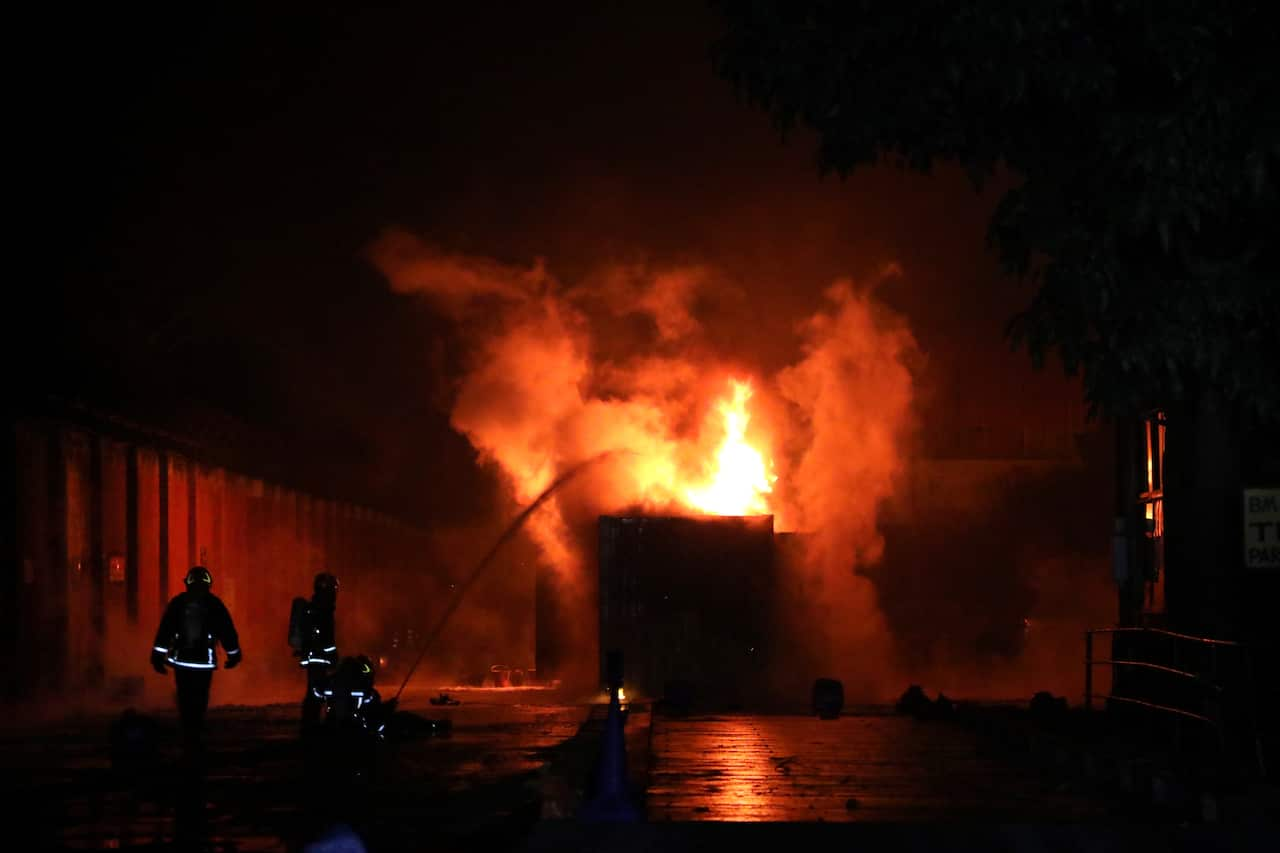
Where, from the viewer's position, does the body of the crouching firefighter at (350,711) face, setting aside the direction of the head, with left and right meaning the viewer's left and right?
facing away from the viewer and to the right of the viewer

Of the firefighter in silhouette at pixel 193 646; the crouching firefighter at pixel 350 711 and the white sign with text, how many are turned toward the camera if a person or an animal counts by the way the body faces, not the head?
1

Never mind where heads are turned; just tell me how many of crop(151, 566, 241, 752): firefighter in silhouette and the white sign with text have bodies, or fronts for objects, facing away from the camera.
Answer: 1

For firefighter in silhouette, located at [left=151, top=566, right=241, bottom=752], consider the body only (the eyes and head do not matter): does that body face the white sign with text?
no

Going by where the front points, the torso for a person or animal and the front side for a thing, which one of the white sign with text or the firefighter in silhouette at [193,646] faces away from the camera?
the firefighter in silhouette

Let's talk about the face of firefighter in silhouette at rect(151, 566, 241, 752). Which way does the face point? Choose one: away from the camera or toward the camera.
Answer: away from the camera

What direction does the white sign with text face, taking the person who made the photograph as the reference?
facing the viewer

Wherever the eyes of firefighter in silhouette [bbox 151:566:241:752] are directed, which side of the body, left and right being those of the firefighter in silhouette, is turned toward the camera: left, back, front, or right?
back

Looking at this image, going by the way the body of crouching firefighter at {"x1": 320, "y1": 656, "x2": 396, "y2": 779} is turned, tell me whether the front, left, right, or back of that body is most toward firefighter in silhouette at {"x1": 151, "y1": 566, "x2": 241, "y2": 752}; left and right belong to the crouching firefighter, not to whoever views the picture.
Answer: left
